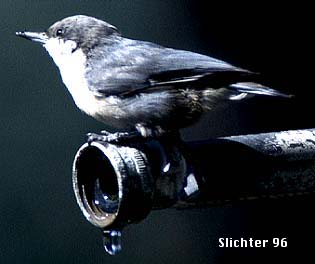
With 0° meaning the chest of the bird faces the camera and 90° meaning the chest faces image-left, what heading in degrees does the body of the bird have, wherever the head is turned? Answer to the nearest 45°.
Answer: approximately 90°

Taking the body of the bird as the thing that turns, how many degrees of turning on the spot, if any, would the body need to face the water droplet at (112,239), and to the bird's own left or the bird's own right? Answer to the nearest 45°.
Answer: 0° — it already faces it

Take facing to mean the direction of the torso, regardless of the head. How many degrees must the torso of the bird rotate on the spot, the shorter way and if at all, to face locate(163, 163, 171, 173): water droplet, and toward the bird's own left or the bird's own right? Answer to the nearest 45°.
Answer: approximately 90° to the bird's own left
